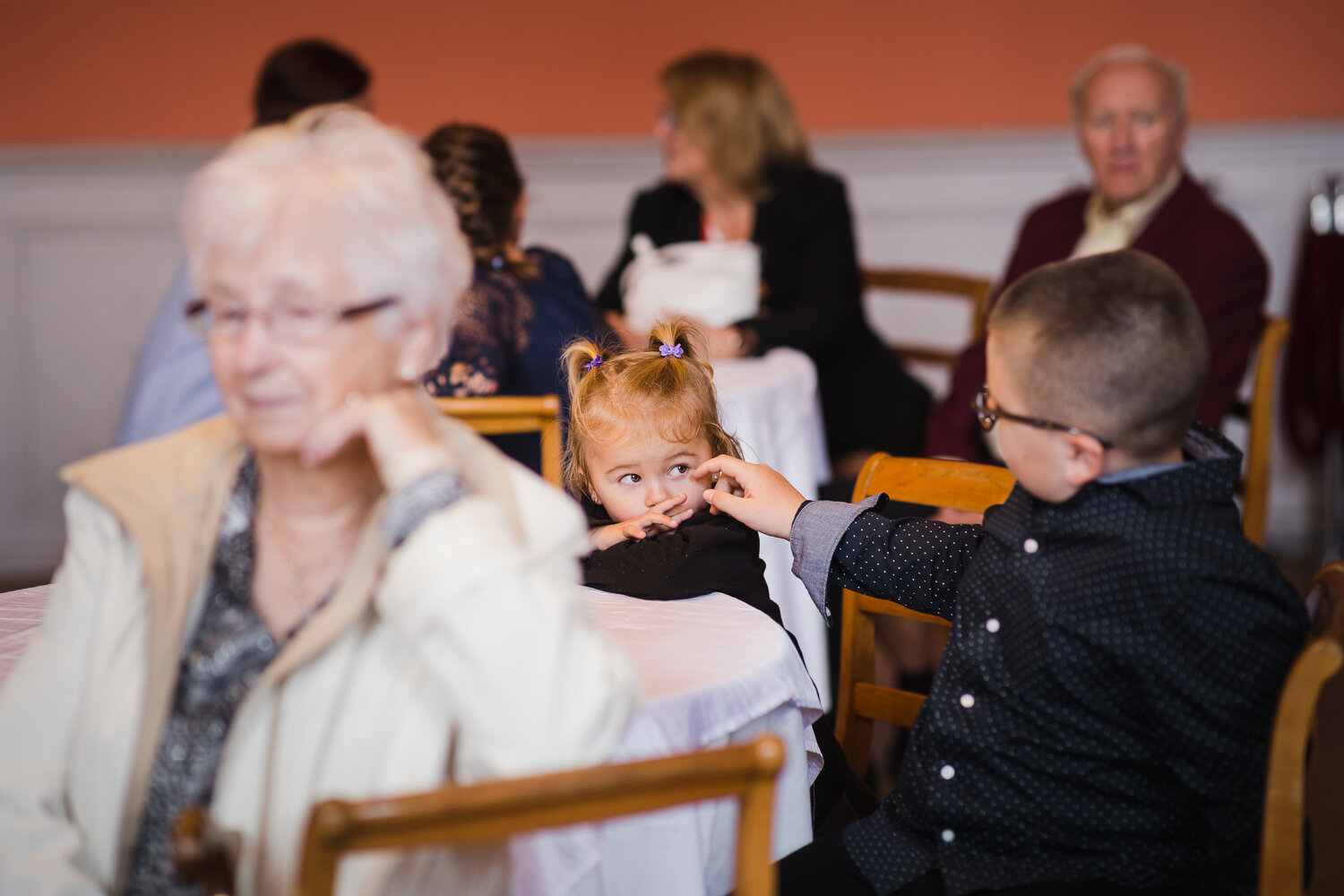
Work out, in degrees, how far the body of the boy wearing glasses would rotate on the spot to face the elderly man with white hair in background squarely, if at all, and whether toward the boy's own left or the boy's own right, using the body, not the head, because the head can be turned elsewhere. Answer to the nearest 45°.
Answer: approximately 135° to the boy's own right

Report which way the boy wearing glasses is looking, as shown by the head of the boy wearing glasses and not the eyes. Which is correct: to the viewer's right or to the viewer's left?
to the viewer's left

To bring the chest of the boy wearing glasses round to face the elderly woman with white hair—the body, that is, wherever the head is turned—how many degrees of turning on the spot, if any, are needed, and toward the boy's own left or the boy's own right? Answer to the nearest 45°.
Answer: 0° — they already face them

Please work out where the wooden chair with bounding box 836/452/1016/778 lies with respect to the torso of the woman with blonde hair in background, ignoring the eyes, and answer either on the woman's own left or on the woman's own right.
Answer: on the woman's own left

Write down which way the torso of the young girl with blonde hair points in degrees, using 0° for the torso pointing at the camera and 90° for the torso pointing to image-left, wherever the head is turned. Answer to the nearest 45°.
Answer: approximately 0°

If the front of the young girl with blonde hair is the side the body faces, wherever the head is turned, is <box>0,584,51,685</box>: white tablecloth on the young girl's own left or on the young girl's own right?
on the young girl's own right

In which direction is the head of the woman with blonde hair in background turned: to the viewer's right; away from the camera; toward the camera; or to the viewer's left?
to the viewer's left

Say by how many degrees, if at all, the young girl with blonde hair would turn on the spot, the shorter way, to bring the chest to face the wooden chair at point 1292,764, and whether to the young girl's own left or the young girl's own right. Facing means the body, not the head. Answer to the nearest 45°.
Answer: approximately 45° to the young girl's own left
